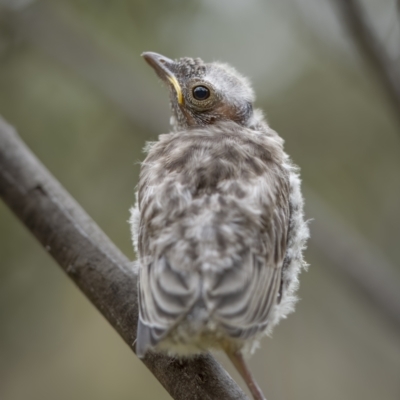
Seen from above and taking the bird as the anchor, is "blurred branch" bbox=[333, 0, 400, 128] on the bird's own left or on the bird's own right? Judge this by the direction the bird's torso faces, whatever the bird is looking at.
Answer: on the bird's own right

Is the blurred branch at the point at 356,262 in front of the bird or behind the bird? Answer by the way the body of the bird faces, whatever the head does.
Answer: in front

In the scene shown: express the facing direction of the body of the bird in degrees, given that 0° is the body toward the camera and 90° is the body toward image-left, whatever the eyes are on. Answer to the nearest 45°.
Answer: approximately 180°
